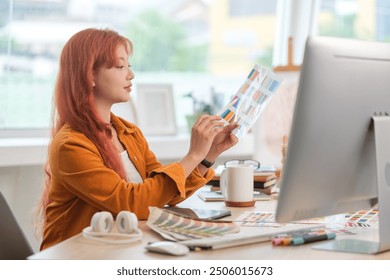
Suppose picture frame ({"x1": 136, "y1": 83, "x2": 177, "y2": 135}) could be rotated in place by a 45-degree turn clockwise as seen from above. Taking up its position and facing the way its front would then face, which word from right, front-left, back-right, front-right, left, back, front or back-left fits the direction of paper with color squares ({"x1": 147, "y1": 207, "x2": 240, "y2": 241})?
front-left

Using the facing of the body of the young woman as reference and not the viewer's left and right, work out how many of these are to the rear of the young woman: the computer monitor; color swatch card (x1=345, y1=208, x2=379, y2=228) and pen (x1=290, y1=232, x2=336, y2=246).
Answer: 0

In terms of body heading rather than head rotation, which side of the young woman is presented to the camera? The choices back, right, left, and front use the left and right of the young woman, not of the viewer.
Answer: right

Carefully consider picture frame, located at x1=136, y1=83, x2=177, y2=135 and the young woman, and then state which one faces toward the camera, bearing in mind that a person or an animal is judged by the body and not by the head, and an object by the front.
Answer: the picture frame

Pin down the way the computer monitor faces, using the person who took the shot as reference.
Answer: facing away from the viewer and to the left of the viewer

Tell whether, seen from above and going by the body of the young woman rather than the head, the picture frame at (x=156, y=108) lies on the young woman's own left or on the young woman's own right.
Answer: on the young woman's own left

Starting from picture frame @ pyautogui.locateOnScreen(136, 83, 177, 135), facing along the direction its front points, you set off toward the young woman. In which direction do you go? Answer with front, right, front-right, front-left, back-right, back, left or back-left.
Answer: front

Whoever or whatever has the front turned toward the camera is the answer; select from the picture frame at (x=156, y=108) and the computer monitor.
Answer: the picture frame

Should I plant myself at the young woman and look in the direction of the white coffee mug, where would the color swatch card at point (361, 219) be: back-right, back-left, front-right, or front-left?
front-right

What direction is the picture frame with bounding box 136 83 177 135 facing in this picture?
toward the camera

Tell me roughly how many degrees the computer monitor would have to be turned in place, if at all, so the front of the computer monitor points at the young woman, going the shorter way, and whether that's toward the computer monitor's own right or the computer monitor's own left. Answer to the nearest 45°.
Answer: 0° — it already faces them

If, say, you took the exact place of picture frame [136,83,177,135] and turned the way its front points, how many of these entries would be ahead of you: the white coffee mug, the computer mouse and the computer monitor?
3

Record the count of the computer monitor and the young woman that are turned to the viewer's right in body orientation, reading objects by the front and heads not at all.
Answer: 1

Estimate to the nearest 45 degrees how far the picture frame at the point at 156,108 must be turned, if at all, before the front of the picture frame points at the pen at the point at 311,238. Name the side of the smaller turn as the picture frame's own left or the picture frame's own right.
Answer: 0° — it already faces it

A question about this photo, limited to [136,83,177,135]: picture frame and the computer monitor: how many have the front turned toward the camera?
1

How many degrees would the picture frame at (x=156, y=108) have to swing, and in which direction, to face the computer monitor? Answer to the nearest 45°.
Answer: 0° — it already faces it

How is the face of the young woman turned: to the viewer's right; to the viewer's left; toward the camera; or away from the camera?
to the viewer's right
